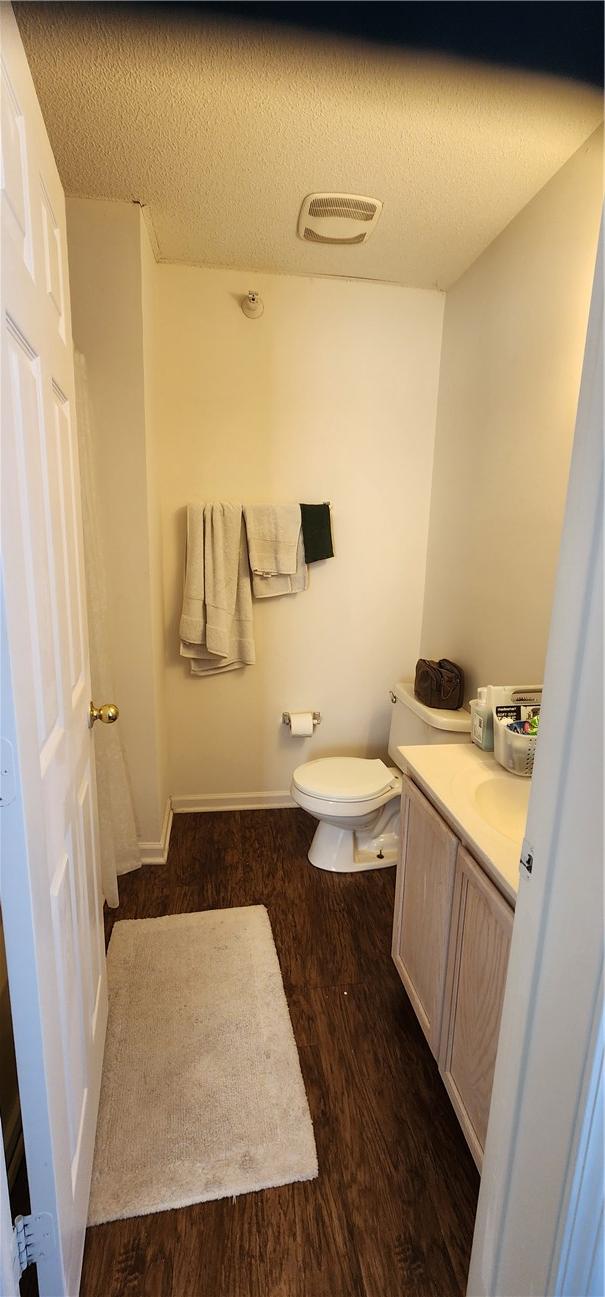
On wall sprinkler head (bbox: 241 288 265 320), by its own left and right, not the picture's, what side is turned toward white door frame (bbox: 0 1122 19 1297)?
front

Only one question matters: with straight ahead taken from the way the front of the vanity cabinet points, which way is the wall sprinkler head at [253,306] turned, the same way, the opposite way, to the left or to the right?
to the left

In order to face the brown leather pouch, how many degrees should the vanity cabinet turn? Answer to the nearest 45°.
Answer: approximately 90° to its right

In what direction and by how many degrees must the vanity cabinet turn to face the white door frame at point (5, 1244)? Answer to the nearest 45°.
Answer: approximately 45° to its left

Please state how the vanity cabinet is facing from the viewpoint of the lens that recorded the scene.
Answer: facing to the left of the viewer

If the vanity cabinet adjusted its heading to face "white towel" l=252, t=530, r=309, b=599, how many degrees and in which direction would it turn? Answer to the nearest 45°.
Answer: approximately 45° to its right

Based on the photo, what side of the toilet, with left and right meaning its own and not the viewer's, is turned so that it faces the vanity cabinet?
left
